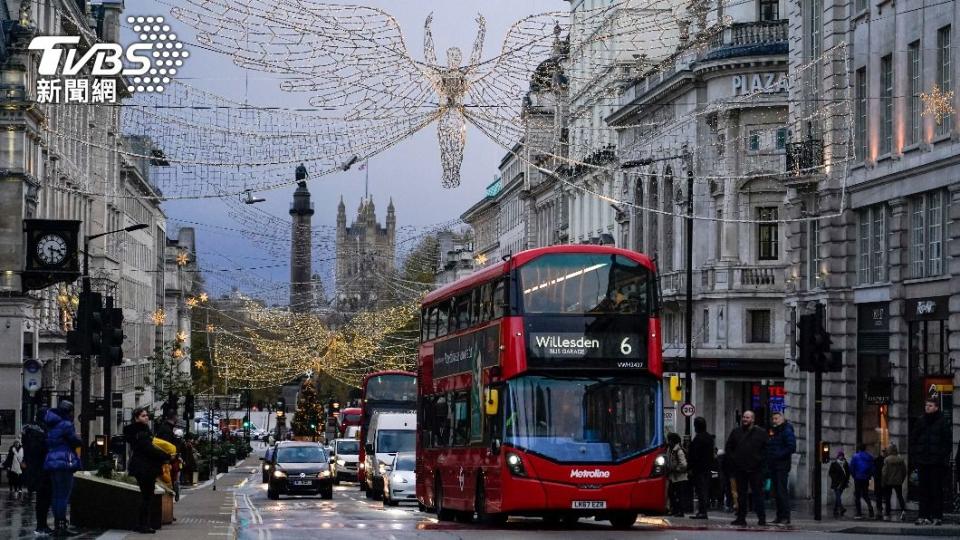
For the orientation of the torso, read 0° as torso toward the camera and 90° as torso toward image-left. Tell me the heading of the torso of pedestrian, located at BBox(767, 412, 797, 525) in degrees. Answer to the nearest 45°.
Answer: approximately 45°

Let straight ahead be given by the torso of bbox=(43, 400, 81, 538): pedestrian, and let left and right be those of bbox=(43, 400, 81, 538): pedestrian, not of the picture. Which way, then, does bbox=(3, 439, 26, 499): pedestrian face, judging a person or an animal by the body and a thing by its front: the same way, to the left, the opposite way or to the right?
to the right

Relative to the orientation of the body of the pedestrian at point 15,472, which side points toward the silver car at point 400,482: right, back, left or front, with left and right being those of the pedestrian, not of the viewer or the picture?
left

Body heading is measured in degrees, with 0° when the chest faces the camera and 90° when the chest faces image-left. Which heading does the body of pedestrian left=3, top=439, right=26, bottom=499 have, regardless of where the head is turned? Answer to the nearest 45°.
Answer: approximately 0°

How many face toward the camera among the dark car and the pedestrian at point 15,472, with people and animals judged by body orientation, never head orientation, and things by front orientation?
2
